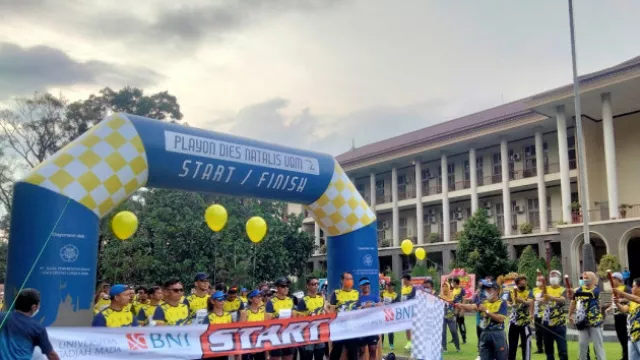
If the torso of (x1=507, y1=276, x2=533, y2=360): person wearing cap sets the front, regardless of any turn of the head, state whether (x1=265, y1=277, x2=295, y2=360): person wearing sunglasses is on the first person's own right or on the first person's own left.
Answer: on the first person's own right

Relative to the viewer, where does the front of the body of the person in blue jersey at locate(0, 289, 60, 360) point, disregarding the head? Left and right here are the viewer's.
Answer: facing away from the viewer and to the right of the viewer

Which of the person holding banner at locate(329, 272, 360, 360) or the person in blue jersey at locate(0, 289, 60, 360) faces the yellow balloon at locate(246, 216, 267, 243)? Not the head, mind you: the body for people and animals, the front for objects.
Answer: the person in blue jersey

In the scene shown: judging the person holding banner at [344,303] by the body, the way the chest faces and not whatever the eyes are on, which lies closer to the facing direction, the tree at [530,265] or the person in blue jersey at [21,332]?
the person in blue jersey

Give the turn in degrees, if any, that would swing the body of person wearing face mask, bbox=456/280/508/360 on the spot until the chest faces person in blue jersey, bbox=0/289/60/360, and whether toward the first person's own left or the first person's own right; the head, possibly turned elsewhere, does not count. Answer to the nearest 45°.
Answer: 0° — they already face them

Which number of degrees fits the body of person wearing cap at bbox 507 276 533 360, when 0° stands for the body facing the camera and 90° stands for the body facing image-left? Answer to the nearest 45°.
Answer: approximately 0°

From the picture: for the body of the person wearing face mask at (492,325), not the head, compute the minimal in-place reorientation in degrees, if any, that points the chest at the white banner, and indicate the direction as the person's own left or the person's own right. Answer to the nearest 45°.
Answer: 0° — they already face it

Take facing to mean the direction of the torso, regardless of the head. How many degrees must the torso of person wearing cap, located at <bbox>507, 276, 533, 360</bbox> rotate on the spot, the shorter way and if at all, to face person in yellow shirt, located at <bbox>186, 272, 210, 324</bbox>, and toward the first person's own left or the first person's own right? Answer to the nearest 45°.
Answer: approximately 45° to the first person's own right

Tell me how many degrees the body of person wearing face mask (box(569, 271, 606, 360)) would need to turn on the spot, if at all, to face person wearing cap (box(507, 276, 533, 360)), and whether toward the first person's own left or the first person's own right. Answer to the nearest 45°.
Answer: approximately 45° to the first person's own right

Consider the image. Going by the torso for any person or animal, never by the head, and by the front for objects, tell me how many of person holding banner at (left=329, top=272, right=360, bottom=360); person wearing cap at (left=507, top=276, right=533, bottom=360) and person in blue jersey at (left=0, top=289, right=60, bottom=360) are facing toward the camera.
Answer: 2
